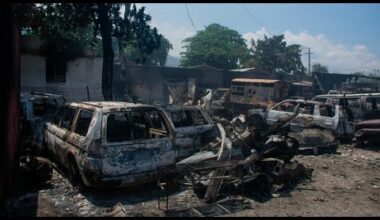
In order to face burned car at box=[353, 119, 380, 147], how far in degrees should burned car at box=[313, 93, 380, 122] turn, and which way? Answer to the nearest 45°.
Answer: approximately 90° to its left

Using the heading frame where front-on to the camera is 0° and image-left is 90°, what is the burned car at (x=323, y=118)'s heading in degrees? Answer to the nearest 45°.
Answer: approximately 45°

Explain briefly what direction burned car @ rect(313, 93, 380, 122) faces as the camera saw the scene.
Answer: facing to the left of the viewer

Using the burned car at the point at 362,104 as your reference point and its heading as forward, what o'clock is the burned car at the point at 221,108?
the burned car at the point at 221,108 is roughly at 1 o'clock from the burned car at the point at 362,104.
